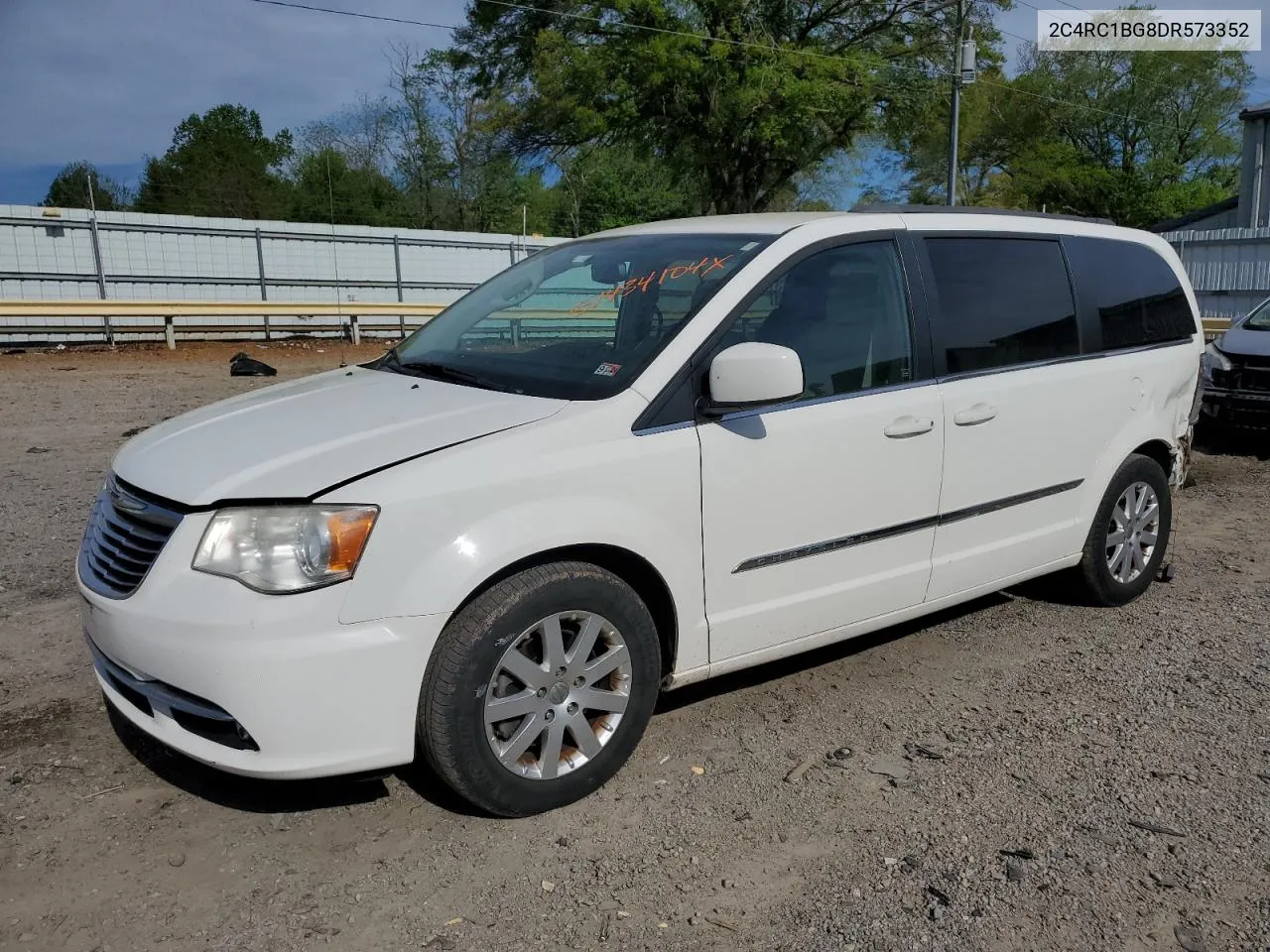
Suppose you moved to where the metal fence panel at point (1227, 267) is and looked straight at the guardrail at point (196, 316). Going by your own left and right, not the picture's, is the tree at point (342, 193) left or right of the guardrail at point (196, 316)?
right

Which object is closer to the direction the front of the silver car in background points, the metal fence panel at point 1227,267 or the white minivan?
the white minivan

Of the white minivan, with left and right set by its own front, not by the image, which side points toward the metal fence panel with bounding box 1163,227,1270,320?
back

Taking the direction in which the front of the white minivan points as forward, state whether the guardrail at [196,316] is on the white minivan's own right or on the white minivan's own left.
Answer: on the white minivan's own right

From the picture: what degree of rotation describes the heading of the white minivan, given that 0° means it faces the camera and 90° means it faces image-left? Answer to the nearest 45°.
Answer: approximately 45°

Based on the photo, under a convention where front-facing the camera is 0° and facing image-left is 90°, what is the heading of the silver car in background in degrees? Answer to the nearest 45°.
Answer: approximately 45°

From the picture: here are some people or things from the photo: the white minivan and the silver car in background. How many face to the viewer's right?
0

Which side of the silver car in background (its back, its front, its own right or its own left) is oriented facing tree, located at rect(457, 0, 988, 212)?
right

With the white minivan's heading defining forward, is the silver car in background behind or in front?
behind

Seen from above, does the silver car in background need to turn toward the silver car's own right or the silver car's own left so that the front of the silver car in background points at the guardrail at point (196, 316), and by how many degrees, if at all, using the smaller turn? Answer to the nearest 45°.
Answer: approximately 45° to the silver car's own right

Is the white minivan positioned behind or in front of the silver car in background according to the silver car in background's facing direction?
in front
